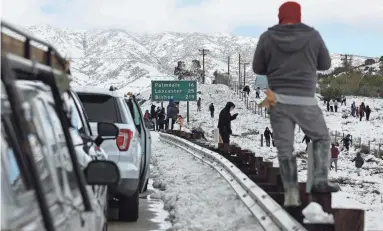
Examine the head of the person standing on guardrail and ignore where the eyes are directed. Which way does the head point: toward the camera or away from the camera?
away from the camera

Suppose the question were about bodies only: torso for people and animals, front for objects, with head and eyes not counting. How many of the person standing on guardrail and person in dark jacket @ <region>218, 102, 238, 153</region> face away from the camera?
1

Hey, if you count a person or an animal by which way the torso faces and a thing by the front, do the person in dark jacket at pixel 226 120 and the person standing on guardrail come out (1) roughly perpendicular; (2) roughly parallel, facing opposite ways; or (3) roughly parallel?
roughly perpendicular

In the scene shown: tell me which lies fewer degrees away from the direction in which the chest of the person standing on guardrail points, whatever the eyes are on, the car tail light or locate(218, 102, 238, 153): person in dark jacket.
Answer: the person in dark jacket

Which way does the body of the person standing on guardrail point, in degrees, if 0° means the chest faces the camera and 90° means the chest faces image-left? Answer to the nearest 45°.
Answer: approximately 180°
